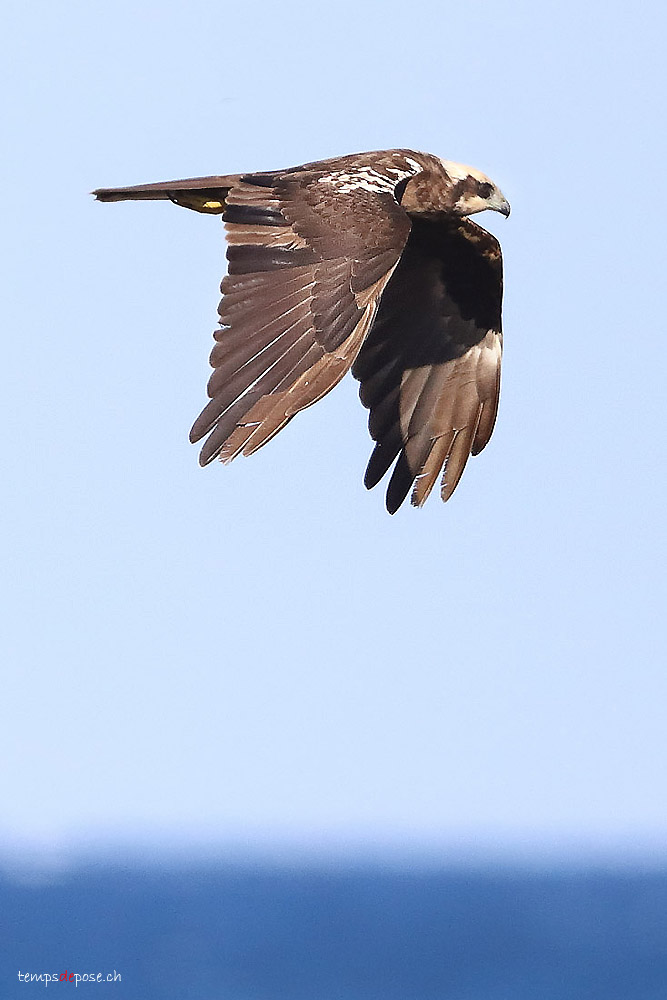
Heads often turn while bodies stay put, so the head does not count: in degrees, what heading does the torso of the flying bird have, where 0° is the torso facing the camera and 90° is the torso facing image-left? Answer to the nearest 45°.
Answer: approximately 270°
